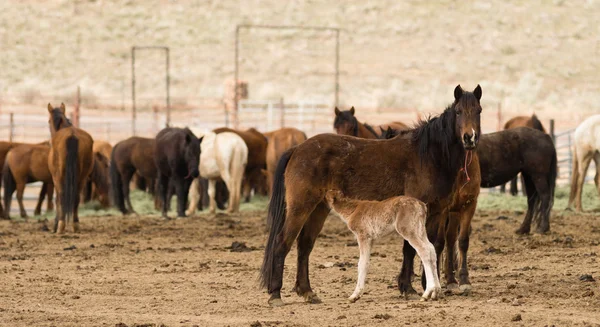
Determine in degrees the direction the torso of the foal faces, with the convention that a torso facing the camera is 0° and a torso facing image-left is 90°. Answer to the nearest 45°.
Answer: approximately 90°

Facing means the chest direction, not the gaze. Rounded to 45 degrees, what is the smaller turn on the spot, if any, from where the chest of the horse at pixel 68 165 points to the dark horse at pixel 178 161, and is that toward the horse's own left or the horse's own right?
approximately 45° to the horse's own right

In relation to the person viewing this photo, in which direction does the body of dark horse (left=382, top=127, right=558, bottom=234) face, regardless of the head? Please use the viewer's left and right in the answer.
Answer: facing to the left of the viewer

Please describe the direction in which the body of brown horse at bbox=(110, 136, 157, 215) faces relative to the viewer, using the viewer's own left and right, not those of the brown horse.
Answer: facing to the right of the viewer

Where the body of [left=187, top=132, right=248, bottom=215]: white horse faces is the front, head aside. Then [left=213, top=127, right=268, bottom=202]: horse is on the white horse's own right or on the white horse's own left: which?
on the white horse's own right

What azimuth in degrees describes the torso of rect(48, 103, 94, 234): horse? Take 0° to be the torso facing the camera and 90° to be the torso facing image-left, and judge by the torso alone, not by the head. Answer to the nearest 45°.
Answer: approximately 180°
